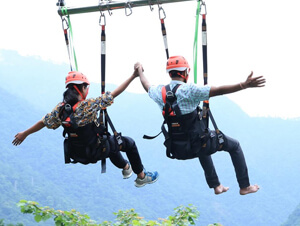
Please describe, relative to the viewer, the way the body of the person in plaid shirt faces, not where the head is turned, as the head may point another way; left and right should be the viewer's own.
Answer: facing away from the viewer and to the right of the viewer
